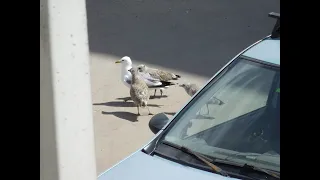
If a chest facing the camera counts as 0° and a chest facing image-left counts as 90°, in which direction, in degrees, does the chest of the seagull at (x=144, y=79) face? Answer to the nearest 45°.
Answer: approximately 90°

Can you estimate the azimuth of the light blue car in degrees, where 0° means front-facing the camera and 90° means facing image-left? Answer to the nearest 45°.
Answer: approximately 45°

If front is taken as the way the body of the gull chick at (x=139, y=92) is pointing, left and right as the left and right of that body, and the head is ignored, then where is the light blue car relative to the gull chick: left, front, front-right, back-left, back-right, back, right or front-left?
back-right

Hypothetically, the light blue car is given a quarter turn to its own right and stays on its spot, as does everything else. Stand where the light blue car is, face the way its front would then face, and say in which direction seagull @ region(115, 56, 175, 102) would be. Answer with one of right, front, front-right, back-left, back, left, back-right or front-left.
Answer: front-right

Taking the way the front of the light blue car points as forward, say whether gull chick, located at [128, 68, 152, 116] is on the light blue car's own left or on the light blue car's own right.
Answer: on the light blue car's own right

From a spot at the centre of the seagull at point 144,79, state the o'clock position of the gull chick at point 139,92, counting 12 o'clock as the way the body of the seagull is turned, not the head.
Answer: The gull chick is roughly at 9 o'clock from the seagull.
